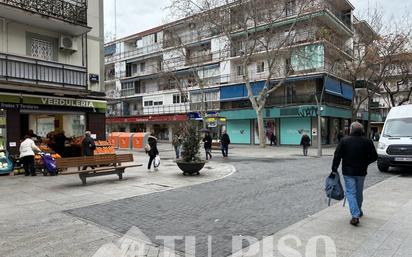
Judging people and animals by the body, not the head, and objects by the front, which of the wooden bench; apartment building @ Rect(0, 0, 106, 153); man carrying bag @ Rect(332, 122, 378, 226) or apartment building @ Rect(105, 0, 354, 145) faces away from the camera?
the man carrying bag

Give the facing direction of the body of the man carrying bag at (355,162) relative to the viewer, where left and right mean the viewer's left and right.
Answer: facing away from the viewer

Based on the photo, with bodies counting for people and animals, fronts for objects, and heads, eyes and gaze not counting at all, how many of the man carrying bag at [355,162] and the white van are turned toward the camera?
1

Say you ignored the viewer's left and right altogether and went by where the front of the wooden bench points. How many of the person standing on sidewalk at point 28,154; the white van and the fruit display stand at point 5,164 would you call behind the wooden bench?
2

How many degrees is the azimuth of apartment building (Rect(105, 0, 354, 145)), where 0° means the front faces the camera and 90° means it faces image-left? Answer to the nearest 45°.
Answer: approximately 45°

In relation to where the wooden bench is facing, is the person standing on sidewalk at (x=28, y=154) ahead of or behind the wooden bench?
behind

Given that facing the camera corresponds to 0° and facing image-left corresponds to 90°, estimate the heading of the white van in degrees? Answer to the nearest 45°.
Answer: approximately 0°

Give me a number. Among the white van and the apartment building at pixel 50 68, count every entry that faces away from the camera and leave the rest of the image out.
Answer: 0

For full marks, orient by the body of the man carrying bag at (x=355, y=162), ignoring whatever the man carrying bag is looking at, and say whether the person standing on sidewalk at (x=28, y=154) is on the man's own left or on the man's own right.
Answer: on the man's own left

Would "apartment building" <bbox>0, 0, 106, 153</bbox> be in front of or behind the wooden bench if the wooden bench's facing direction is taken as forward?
behind

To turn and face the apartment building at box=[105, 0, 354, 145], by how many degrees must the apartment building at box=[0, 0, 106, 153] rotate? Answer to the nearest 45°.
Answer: approximately 90° to its left

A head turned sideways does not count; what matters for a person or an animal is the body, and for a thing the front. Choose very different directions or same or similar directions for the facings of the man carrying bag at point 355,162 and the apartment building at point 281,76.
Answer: very different directions
